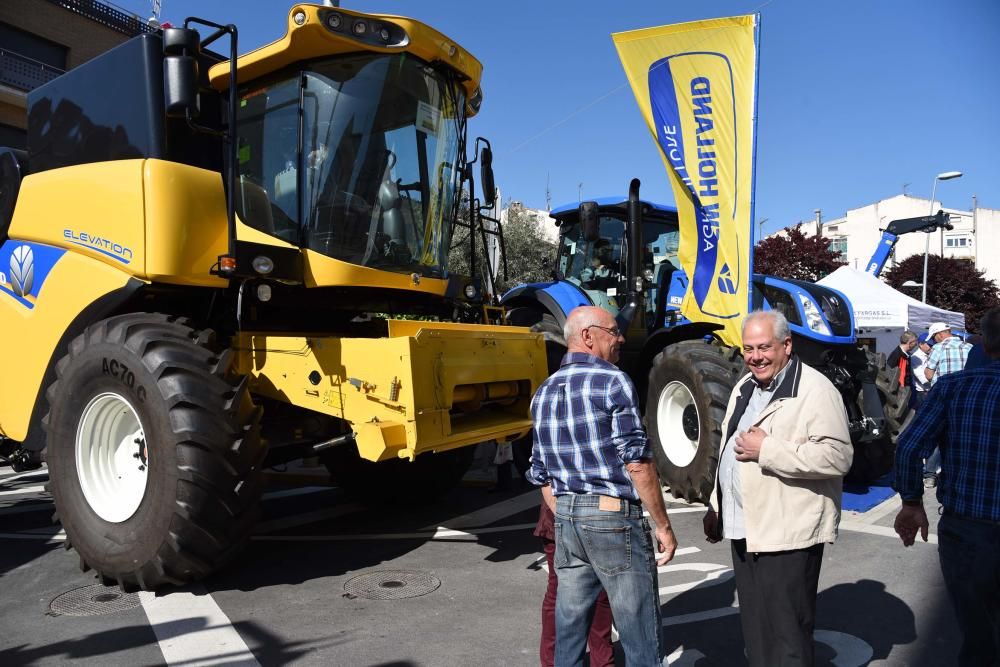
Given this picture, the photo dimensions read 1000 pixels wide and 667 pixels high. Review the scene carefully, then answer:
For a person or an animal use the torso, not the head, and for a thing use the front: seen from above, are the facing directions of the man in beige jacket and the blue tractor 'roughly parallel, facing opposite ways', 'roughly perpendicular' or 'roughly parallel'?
roughly perpendicular

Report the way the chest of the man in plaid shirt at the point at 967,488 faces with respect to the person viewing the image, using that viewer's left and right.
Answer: facing away from the viewer

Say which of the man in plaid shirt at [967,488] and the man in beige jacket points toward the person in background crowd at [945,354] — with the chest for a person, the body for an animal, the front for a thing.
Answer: the man in plaid shirt

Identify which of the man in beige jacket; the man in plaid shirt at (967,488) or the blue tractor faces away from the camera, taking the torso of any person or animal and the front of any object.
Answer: the man in plaid shirt

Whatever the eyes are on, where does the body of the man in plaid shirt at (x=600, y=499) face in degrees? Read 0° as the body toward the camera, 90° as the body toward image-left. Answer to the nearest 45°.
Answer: approximately 225°

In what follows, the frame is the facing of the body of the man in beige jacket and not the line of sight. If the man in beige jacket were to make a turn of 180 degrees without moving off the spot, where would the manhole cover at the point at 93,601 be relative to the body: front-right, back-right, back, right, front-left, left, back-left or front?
back-left

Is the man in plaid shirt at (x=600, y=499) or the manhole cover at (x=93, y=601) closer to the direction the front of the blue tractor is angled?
the man in plaid shirt

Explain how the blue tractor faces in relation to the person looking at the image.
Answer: facing the viewer and to the right of the viewer

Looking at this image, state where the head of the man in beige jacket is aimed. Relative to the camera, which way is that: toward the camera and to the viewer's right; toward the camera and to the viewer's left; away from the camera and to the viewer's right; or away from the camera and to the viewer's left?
toward the camera and to the viewer's left

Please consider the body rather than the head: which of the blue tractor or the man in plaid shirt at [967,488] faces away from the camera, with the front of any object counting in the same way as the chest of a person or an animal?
the man in plaid shirt

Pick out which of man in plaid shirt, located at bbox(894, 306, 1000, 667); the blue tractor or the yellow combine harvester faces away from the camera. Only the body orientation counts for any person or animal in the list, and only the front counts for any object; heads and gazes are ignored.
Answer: the man in plaid shirt

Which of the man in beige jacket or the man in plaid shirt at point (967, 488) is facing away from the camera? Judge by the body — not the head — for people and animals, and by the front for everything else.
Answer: the man in plaid shirt

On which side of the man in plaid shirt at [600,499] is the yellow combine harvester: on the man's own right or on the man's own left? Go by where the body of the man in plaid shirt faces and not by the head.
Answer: on the man's own left

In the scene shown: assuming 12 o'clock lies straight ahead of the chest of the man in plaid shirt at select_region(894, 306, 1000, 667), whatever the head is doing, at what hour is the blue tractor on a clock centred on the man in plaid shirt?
The blue tractor is roughly at 11 o'clock from the man in plaid shirt.

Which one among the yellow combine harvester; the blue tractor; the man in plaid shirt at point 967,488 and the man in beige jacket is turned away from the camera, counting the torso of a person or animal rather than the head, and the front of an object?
the man in plaid shirt

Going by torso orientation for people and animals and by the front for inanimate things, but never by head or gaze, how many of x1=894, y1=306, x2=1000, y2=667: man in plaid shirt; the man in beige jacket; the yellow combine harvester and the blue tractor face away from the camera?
1

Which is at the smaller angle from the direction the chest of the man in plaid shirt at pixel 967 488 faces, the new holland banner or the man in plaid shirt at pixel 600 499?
the new holland banner
